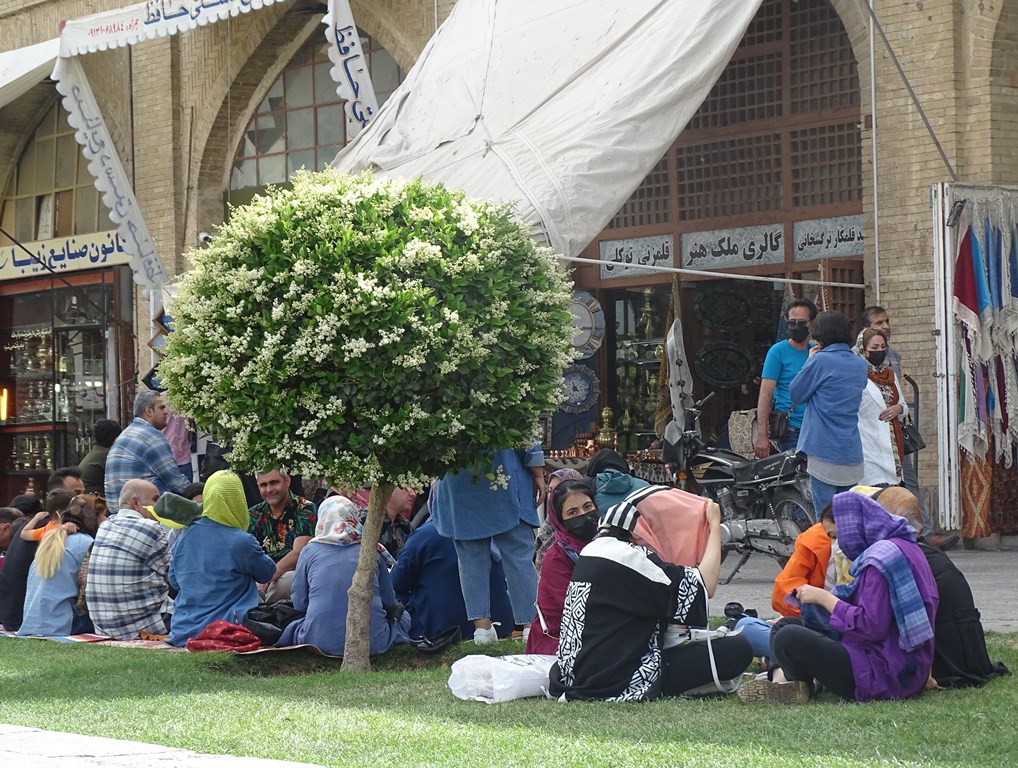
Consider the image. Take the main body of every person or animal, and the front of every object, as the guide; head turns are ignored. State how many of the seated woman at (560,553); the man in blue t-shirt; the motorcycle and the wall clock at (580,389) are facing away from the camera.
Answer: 0

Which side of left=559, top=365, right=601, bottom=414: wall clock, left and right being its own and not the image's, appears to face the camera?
front

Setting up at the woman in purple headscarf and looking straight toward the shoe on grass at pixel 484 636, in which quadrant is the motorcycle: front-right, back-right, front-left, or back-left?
front-right

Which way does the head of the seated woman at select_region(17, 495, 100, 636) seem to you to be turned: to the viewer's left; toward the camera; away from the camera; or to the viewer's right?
away from the camera

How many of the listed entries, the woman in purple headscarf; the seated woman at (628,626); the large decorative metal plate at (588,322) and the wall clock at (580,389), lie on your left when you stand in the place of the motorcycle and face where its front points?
2

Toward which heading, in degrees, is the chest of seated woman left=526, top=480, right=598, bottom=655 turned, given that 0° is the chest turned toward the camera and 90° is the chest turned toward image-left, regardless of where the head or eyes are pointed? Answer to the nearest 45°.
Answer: approximately 315°

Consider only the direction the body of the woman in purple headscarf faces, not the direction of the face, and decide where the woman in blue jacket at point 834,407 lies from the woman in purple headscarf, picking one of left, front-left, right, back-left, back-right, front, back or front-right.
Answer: right

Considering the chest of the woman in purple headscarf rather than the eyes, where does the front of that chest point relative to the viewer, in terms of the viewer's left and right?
facing to the left of the viewer

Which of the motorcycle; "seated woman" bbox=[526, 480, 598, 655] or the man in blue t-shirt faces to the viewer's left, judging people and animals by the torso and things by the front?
the motorcycle

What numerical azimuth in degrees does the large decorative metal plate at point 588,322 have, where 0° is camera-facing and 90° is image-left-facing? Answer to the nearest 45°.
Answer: approximately 0°

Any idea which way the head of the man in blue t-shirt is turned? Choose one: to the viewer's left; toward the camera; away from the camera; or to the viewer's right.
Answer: toward the camera

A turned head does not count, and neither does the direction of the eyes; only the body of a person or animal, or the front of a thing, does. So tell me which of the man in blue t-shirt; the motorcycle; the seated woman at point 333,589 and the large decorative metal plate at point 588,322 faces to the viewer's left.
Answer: the motorcycle

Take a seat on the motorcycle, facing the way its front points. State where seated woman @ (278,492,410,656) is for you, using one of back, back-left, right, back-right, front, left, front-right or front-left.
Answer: front-left

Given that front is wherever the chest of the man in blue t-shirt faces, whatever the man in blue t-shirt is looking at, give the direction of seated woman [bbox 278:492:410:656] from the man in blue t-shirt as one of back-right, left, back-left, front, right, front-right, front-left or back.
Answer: right

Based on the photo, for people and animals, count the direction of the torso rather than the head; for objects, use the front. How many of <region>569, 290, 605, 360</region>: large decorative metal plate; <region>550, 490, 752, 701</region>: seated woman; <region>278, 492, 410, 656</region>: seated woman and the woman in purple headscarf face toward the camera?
1

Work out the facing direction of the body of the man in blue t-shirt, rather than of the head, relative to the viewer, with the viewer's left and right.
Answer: facing the viewer and to the right of the viewer

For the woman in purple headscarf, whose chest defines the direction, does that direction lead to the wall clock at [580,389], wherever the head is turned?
no
